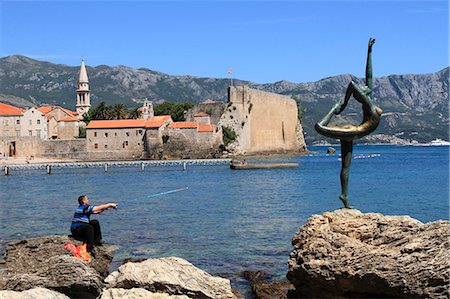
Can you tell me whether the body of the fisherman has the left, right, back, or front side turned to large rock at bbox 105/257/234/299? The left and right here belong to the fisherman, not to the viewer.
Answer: right

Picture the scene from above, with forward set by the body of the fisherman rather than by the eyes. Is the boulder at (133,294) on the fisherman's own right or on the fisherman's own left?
on the fisherman's own right

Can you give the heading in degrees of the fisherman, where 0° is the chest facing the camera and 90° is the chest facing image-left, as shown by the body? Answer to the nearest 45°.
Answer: approximately 270°

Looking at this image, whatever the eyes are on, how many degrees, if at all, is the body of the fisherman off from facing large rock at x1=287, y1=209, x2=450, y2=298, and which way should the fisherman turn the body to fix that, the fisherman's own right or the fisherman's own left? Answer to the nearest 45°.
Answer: approximately 45° to the fisherman's own right

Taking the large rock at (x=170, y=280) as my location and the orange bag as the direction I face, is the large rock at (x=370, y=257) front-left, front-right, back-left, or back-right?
back-right
